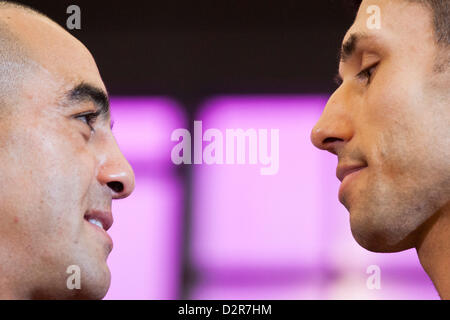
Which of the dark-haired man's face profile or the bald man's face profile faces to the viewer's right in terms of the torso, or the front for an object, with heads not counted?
the bald man's face profile

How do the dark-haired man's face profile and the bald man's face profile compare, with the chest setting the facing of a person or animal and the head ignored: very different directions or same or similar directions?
very different directions

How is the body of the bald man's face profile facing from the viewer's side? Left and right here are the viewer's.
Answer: facing to the right of the viewer

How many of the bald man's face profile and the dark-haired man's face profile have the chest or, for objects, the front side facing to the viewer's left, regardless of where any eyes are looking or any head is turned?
1

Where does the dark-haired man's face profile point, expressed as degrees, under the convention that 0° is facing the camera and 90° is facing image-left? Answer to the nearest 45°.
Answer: approximately 90°
